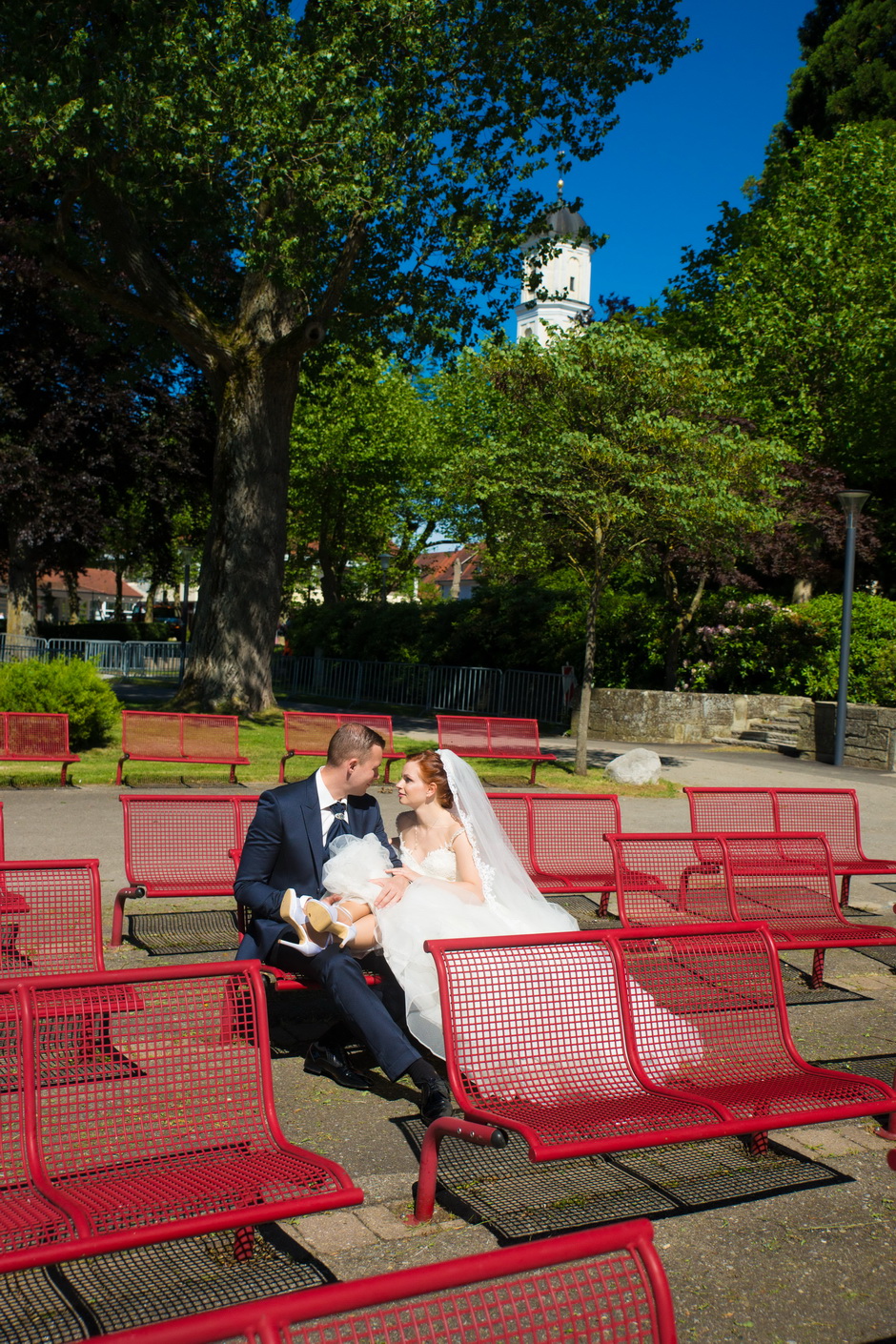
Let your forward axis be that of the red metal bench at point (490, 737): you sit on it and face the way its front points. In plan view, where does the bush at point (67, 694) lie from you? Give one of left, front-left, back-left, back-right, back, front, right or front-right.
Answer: right

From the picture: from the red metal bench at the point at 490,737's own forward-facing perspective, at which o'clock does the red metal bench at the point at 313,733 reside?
the red metal bench at the point at 313,733 is roughly at 2 o'clock from the red metal bench at the point at 490,737.

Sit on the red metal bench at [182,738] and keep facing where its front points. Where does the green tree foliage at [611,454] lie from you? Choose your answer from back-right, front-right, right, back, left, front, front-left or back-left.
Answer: left

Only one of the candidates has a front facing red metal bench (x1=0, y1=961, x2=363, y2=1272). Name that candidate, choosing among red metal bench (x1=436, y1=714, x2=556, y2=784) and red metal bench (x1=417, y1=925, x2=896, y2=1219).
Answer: red metal bench (x1=436, y1=714, x2=556, y2=784)

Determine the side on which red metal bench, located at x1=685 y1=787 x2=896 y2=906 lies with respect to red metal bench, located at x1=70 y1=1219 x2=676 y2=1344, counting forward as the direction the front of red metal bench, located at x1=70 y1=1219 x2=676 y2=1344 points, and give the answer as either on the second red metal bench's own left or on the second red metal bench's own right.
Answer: on the second red metal bench's own left

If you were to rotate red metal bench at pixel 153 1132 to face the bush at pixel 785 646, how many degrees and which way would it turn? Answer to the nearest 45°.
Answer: approximately 90° to its left

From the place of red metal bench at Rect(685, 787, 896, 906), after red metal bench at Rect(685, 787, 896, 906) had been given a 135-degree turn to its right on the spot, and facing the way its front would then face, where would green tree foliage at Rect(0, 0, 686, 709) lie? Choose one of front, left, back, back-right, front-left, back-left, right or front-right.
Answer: front-right

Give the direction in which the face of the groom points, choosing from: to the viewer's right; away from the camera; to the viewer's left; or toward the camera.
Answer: to the viewer's right

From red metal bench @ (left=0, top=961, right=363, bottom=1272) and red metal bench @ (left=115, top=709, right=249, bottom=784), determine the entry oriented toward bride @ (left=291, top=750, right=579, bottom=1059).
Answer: red metal bench @ (left=115, top=709, right=249, bottom=784)

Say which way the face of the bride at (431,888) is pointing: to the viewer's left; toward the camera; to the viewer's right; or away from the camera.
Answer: to the viewer's left

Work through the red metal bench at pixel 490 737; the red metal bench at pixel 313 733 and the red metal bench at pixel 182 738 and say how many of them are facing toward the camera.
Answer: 3

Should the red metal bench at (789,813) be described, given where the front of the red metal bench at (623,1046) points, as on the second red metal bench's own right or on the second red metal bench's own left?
on the second red metal bench's own left

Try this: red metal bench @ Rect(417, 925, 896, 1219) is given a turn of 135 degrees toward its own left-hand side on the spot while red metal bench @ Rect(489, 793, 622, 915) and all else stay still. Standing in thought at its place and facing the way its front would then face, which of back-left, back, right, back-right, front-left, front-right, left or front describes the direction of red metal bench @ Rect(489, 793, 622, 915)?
front

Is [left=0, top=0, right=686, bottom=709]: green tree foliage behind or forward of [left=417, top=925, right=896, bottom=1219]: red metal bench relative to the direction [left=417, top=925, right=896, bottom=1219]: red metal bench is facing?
behind

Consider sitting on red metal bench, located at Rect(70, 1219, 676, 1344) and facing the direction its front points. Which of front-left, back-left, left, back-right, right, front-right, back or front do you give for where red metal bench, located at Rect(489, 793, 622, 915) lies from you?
back-left

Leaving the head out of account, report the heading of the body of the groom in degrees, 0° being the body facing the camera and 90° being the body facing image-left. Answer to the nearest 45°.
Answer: approximately 315°
